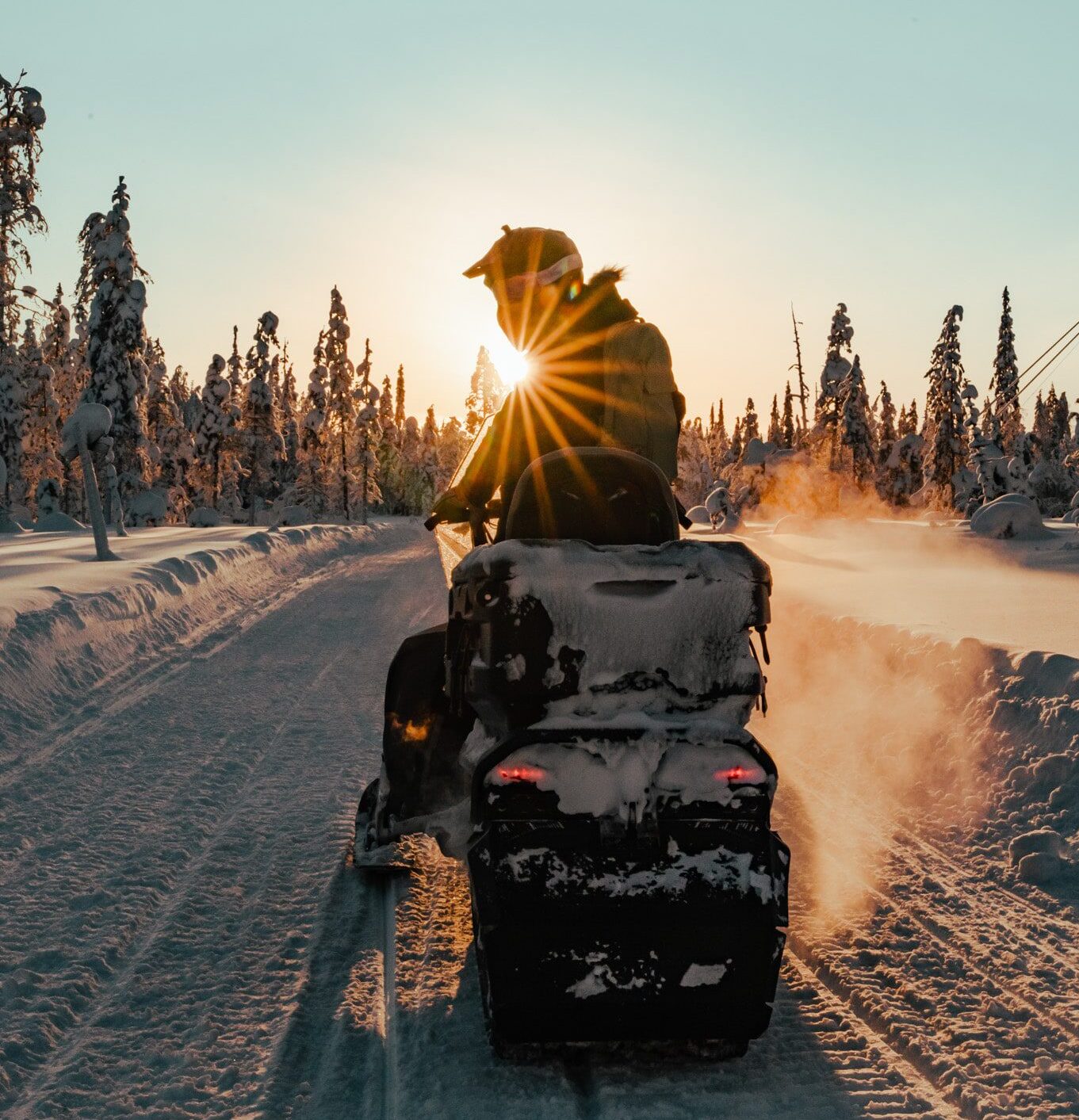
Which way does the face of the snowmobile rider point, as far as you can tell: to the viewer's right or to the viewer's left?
to the viewer's left

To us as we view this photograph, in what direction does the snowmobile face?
facing away from the viewer
